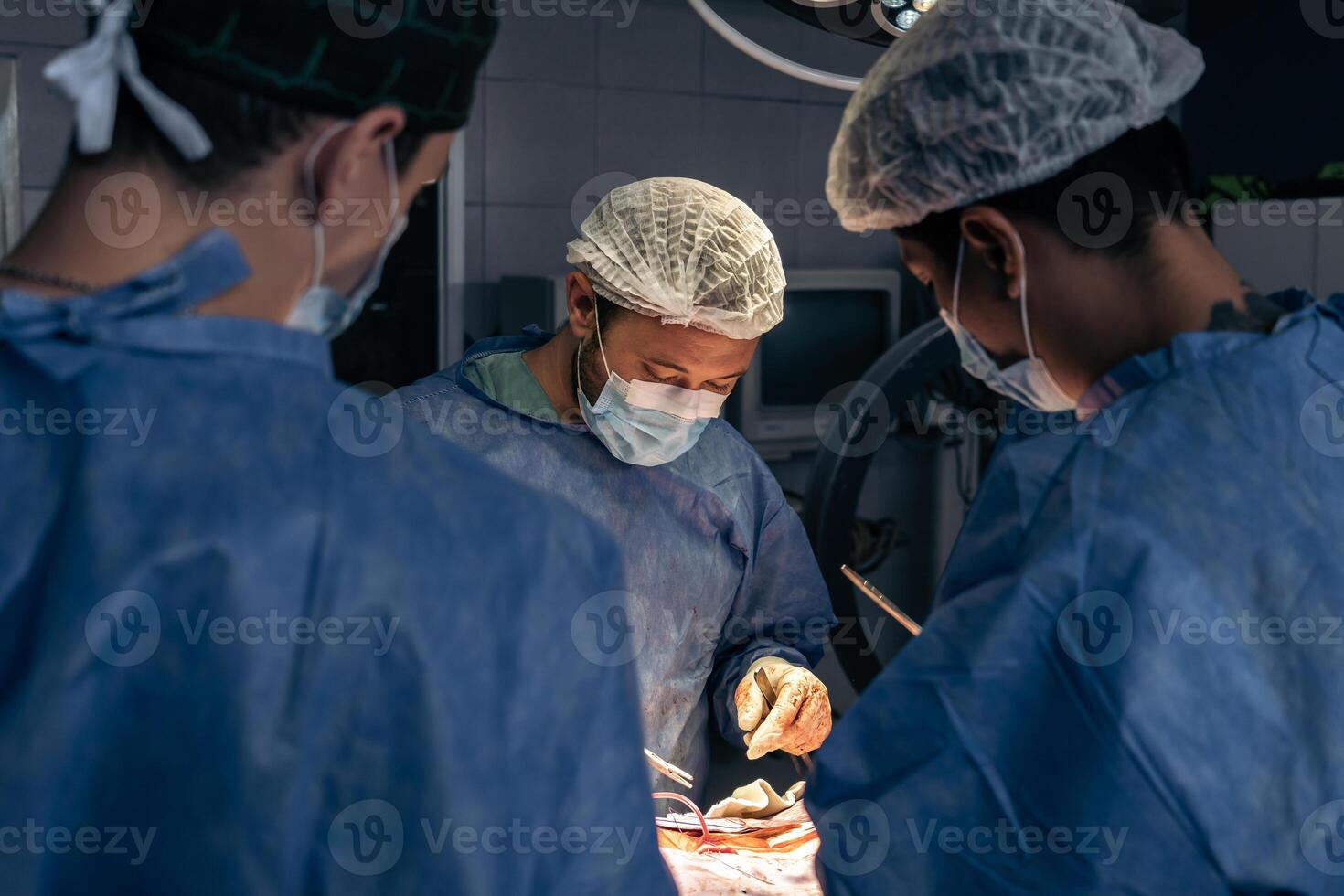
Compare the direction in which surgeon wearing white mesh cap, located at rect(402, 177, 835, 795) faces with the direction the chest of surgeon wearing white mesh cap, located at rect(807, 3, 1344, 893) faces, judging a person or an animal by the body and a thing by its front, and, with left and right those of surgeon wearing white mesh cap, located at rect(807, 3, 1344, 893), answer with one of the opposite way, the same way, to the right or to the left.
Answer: the opposite way

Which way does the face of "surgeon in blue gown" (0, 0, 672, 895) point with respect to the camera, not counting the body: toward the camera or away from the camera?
away from the camera

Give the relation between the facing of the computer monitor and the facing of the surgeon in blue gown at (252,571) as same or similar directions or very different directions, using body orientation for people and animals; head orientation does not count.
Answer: very different directions

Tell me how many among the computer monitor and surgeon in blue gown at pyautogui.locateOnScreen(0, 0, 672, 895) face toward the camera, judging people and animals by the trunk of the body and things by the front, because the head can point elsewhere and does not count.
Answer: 1

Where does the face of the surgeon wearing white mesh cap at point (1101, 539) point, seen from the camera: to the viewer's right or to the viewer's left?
to the viewer's left

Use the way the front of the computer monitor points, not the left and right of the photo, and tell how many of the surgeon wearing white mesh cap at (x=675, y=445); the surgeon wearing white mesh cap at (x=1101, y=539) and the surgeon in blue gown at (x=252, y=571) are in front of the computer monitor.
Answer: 3

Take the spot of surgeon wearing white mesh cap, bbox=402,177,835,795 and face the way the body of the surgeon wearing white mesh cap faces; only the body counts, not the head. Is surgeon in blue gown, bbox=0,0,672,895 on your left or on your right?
on your right

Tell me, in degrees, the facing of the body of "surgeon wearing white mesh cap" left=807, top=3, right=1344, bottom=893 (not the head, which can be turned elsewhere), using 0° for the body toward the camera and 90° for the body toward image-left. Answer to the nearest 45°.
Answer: approximately 135°

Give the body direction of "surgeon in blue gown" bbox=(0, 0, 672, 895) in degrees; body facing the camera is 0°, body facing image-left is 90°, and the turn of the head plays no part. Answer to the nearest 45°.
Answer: approximately 225°

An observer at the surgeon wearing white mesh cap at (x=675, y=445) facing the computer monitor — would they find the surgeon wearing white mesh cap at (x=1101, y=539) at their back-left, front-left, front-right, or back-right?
back-right

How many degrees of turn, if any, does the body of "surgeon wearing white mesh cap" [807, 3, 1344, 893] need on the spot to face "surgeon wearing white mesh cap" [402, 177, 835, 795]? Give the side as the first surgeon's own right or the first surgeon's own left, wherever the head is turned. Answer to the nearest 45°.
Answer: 0° — they already face them
